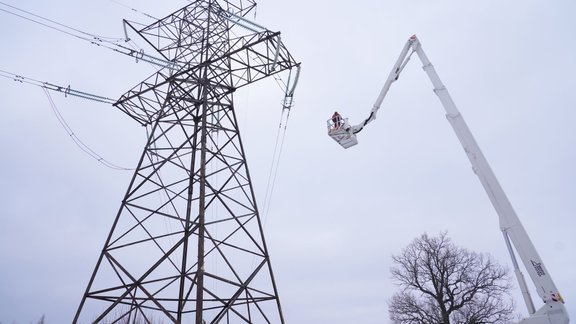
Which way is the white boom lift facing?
to the viewer's left
